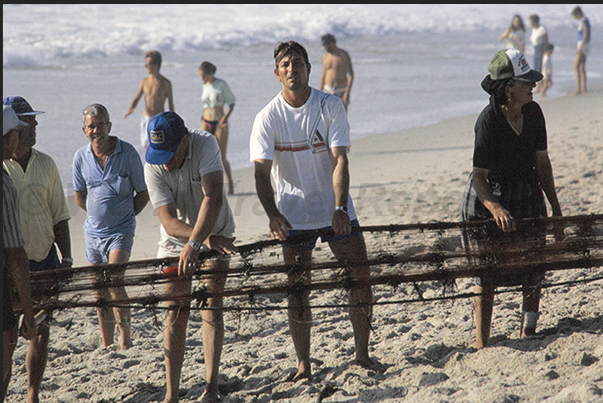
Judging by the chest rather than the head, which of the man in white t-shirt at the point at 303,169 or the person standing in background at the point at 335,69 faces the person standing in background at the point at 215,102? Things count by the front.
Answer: the person standing in background at the point at 335,69

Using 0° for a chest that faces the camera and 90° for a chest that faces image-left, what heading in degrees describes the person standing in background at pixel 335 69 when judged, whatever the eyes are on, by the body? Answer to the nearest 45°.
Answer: approximately 45°

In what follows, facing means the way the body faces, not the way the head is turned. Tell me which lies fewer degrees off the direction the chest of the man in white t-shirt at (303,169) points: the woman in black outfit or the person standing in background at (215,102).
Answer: the woman in black outfit
